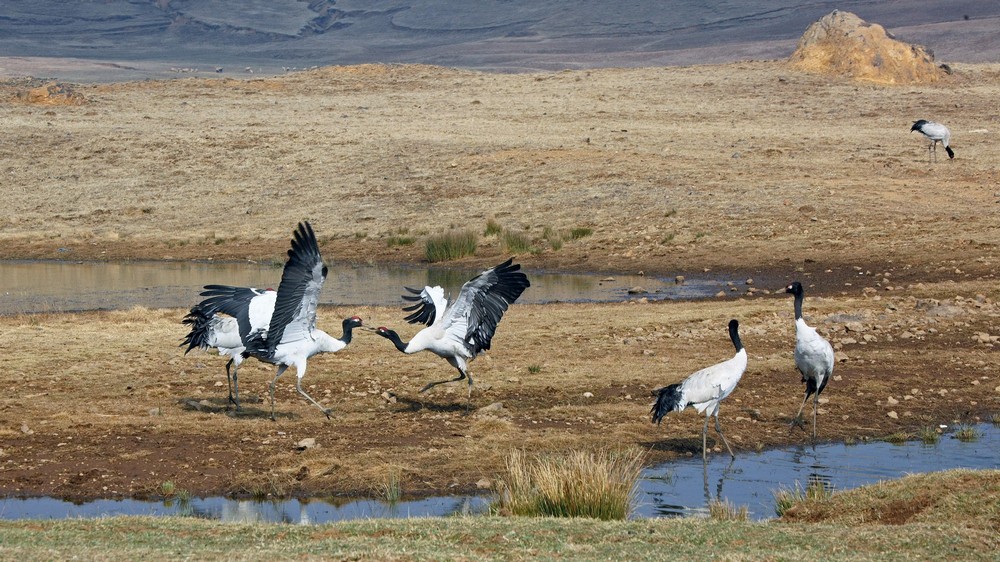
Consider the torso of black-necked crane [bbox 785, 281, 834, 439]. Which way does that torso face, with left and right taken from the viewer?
facing the viewer and to the left of the viewer

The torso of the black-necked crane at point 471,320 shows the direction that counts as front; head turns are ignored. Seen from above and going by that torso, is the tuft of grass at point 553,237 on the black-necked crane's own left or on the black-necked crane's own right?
on the black-necked crane's own right

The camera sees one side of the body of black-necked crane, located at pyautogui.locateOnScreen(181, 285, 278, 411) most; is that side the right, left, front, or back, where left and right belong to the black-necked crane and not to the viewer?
right

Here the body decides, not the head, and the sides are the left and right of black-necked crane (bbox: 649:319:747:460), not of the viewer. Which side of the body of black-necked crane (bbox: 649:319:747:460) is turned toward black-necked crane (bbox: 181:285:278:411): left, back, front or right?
back

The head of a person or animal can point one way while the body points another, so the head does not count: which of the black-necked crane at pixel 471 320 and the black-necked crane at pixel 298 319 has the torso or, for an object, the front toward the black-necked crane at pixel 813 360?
the black-necked crane at pixel 298 319

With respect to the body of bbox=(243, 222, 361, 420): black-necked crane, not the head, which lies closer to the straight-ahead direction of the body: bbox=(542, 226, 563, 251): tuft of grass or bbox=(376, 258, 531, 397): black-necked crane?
the black-necked crane

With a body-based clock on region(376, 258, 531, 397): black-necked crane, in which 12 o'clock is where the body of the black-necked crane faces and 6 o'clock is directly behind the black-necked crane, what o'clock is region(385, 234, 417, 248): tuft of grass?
The tuft of grass is roughly at 3 o'clock from the black-necked crane.

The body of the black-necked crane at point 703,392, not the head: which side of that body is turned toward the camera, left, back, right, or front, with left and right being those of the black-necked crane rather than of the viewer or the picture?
right

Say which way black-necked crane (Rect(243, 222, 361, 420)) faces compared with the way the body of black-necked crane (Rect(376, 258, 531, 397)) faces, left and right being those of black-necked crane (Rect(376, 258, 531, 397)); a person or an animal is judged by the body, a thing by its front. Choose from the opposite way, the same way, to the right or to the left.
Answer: the opposite way

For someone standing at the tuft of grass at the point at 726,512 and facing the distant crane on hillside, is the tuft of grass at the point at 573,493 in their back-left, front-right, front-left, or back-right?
back-left

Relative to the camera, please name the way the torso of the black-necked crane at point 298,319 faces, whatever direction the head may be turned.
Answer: to the viewer's right

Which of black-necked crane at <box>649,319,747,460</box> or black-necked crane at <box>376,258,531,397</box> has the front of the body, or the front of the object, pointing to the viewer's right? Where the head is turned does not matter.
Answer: black-necked crane at <box>649,319,747,460</box>

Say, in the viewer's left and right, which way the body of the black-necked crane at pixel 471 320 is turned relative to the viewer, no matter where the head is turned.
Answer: facing to the left of the viewer

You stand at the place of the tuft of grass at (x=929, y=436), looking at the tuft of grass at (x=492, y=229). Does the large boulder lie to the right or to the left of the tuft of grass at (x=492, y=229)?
right

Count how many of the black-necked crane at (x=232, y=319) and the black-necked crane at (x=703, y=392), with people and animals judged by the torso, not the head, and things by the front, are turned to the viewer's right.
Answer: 2
